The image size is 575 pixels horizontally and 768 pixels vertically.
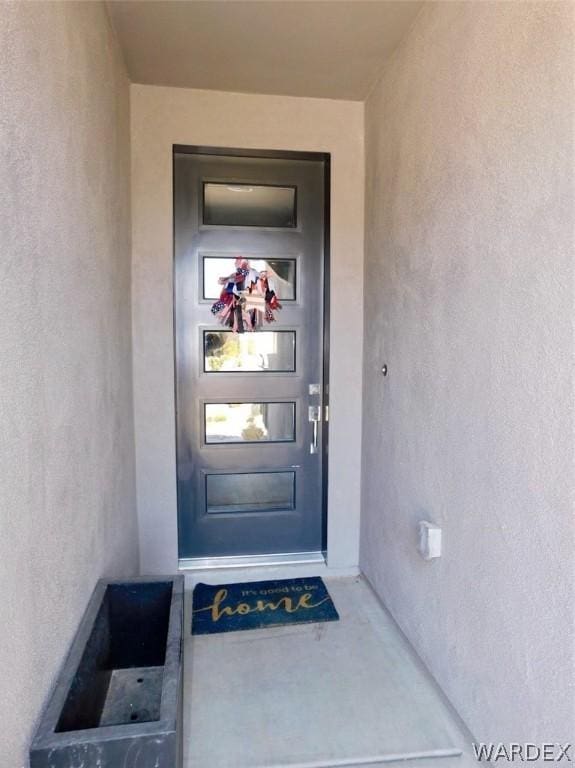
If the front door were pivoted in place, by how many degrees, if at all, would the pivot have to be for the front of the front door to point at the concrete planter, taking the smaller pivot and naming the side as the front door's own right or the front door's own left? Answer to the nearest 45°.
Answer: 0° — it already faces it

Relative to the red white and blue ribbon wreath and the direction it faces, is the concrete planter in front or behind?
in front

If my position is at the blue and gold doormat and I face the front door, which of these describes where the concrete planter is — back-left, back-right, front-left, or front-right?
back-left

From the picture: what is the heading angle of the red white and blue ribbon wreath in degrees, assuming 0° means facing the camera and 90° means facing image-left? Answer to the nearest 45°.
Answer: approximately 0°
